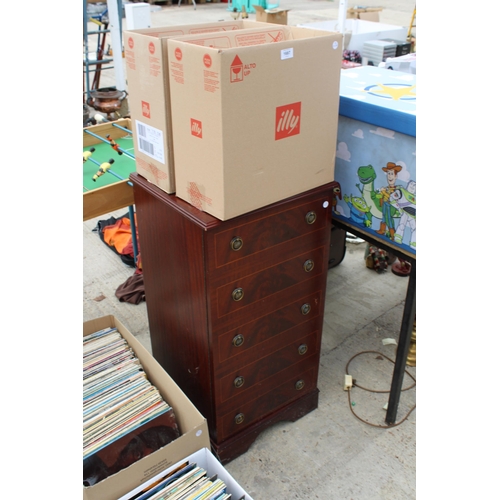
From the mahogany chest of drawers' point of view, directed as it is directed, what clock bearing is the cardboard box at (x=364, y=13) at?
The cardboard box is roughly at 8 o'clock from the mahogany chest of drawers.

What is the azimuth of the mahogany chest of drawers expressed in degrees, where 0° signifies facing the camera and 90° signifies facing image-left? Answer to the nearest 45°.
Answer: approximately 315°

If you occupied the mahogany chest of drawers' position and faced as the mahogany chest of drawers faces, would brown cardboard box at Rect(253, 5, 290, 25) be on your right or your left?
on your left
